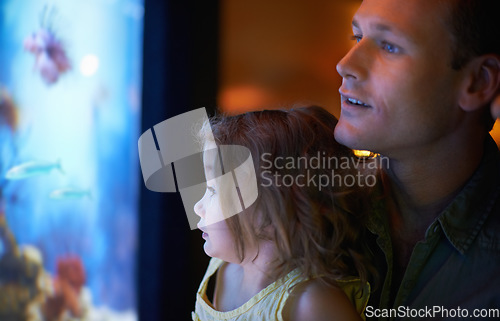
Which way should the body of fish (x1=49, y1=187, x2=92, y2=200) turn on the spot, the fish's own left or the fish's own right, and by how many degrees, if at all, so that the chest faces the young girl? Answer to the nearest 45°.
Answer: approximately 90° to the fish's own left

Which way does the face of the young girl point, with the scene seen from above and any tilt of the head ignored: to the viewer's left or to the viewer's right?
to the viewer's left

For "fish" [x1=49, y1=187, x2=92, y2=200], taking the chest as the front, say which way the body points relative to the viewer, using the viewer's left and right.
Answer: facing to the left of the viewer

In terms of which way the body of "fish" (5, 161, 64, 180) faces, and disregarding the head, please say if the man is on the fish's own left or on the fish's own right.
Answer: on the fish's own left

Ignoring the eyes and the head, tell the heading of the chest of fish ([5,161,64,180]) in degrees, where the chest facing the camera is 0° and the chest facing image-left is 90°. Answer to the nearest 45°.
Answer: approximately 90°

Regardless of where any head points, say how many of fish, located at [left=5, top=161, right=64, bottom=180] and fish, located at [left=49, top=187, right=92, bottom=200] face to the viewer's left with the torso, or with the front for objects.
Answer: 2
